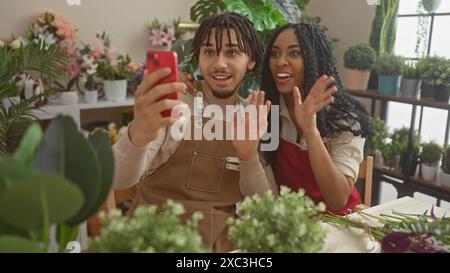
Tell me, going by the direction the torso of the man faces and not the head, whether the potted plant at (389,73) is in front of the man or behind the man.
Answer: behind

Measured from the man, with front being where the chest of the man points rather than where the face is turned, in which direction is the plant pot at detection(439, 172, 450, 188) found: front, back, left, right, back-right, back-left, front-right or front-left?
back-left

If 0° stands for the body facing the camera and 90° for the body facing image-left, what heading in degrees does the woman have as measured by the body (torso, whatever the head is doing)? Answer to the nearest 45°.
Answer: approximately 45°

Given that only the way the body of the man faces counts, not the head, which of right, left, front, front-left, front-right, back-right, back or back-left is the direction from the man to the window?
back-left

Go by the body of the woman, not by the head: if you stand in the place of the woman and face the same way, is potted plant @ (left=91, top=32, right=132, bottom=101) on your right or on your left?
on your right

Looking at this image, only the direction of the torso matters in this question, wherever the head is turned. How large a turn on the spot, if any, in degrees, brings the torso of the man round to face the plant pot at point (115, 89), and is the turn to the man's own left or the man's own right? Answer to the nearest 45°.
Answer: approximately 180°

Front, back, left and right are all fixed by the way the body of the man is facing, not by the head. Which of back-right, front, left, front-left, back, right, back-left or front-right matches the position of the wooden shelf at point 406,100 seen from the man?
back-left

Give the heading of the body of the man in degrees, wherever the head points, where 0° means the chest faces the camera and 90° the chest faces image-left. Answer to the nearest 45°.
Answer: approximately 0°

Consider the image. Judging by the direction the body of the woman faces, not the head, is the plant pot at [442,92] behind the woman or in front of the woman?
behind

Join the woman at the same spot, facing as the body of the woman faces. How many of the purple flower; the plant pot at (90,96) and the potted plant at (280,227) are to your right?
1

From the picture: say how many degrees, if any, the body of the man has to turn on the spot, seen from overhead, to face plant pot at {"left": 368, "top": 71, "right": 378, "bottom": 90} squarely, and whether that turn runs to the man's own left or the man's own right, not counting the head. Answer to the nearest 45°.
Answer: approximately 135° to the man's own left

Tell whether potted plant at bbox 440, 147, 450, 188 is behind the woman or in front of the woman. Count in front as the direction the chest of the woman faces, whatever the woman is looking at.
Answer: behind
